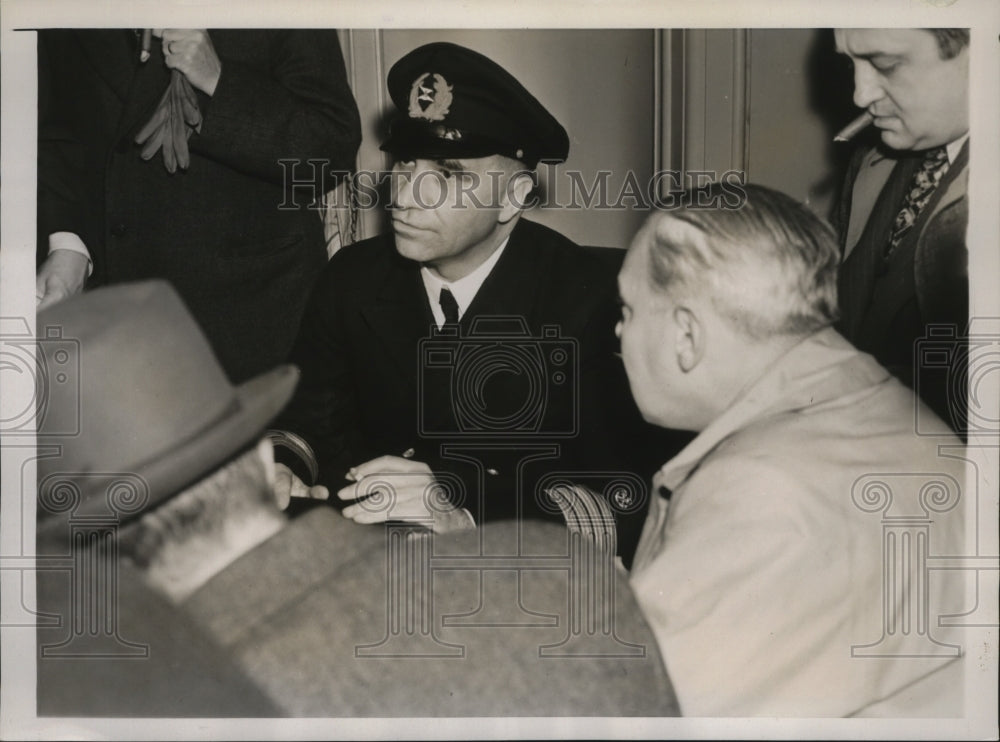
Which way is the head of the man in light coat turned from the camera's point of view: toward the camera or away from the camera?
away from the camera

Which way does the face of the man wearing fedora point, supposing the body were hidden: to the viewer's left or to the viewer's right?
to the viewer's right

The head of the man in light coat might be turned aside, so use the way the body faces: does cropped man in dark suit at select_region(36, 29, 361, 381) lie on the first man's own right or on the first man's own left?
on the first man's own left

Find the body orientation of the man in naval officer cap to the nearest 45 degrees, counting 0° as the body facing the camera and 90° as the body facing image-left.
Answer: approximately 45°

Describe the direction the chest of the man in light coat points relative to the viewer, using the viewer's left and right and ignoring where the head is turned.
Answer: facing away from the viewer and to the left of the viewer

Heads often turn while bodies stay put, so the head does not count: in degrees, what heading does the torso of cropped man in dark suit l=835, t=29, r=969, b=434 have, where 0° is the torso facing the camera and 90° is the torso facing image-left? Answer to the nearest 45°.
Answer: approximately 45°

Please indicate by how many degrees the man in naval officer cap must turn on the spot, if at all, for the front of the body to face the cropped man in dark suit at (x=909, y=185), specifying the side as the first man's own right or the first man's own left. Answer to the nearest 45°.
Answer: approximately 135° to the first man's own left

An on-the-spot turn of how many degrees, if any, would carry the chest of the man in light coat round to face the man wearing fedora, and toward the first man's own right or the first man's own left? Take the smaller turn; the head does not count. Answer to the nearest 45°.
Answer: approximately 45° to the first man's own left
